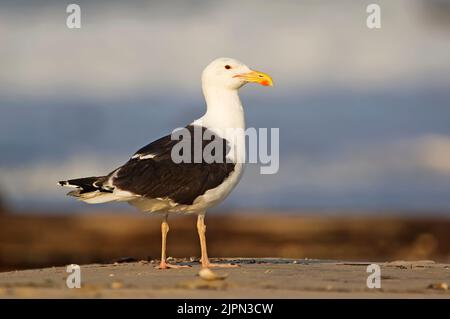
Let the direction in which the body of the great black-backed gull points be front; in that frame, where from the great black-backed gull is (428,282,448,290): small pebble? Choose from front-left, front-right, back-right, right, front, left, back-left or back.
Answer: front-right

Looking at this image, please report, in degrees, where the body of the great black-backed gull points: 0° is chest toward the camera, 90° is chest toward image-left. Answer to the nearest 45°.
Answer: approximately 270°
